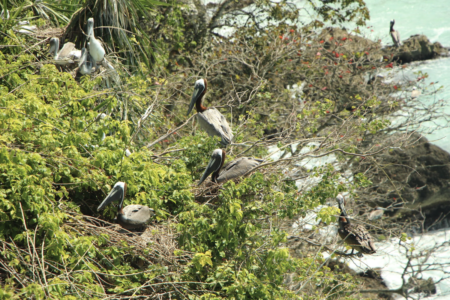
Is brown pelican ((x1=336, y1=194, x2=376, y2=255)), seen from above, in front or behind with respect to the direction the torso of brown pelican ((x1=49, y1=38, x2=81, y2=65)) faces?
behind

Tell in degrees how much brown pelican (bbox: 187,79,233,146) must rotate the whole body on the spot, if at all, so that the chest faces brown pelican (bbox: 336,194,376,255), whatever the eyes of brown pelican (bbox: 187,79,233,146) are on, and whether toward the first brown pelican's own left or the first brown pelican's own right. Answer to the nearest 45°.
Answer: approximately 180°

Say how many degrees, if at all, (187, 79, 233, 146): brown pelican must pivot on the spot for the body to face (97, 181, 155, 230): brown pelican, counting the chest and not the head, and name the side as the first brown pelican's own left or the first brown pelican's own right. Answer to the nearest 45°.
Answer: approximately 90° to the first brown pelican's own left

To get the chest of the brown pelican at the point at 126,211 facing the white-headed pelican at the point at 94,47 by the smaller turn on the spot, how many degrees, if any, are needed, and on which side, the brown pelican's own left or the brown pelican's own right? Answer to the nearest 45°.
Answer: approximately 90° to the brown pelican's own right

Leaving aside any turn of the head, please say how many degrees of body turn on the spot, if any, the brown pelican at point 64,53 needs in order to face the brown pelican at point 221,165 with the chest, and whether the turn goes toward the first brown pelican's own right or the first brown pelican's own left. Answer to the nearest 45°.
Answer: approximately 135° to the first brown pelican's own left

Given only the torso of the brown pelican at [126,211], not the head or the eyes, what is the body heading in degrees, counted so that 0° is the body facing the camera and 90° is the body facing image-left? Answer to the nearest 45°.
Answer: approximately 90°

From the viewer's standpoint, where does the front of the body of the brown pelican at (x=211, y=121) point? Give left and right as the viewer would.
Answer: facing to the left of the viewer

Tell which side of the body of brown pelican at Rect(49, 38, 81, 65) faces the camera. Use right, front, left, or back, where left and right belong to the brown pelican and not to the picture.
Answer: left

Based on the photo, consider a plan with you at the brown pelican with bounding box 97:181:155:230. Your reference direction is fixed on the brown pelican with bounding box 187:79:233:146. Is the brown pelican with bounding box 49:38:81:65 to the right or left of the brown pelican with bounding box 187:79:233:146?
left
